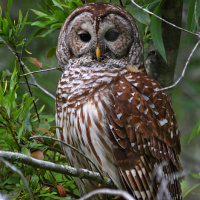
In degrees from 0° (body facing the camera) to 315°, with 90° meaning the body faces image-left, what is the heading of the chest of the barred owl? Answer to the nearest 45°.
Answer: approximately 45°

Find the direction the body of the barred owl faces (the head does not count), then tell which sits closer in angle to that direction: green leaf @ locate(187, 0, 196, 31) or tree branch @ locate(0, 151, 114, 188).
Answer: the tree branch

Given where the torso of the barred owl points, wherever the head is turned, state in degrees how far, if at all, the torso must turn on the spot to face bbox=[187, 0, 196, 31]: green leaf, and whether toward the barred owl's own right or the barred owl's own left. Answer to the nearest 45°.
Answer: approximately 180°

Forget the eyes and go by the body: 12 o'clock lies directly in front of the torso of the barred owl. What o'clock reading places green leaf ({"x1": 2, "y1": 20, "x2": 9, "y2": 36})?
The green leaf is roughly at 2 o'clock from the barred owl.

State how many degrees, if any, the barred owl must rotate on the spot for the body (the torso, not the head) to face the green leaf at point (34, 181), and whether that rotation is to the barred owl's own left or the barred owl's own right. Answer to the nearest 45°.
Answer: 0° — it already faces it
